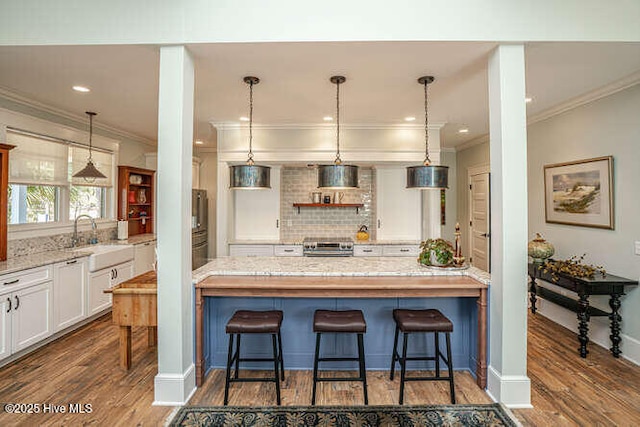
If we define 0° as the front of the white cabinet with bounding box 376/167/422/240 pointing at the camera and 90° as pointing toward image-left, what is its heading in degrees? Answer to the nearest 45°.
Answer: approximately 0°

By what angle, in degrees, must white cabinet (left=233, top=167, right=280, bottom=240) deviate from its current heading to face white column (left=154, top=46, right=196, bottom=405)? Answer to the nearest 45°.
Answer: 0° — it already faces it

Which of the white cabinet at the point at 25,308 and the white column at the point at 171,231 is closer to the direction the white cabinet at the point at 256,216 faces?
the white column

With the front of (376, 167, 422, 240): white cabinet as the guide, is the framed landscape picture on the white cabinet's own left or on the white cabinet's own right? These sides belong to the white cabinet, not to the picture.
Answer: on the white cabinet's own left

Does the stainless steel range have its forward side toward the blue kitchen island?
yes

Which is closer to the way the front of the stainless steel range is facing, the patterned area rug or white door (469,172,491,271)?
the patterned area rug

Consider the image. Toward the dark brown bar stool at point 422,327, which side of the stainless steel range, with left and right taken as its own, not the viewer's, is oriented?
front

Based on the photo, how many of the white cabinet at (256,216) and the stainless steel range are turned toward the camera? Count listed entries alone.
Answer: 2

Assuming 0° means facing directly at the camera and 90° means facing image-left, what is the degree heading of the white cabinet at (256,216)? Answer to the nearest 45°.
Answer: approximately 0°

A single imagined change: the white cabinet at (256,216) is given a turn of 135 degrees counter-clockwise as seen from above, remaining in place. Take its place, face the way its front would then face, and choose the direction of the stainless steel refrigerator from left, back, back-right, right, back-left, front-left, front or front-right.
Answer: left

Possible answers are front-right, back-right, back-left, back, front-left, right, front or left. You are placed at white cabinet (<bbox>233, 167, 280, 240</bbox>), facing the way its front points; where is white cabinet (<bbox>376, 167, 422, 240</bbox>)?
left

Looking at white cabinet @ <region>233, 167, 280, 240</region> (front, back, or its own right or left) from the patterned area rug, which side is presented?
front

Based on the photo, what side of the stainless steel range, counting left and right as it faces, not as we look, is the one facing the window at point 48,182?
right
